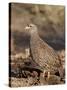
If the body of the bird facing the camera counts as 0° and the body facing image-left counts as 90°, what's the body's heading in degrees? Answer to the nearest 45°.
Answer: approximately 90°
